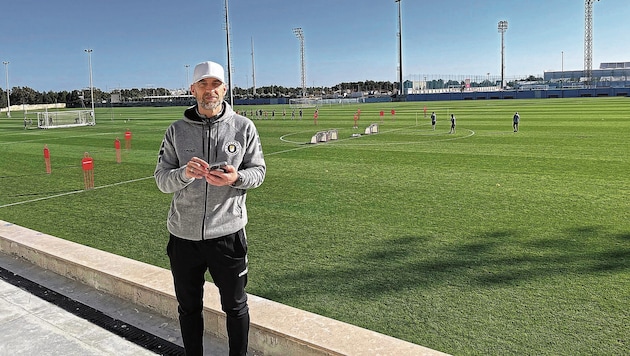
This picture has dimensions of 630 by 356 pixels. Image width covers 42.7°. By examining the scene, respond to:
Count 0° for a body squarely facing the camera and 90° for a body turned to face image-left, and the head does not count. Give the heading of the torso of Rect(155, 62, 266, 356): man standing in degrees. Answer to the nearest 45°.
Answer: approximately 0°

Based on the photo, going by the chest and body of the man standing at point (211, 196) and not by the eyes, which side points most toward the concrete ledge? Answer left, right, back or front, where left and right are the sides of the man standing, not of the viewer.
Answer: back
